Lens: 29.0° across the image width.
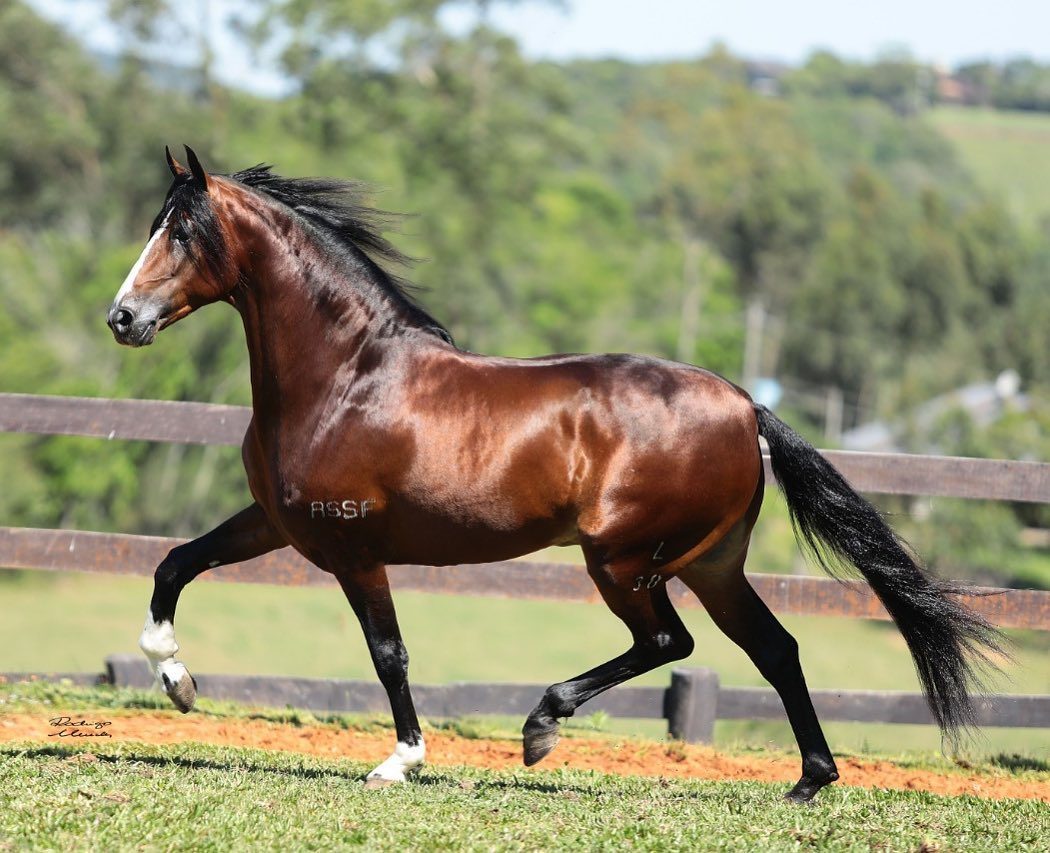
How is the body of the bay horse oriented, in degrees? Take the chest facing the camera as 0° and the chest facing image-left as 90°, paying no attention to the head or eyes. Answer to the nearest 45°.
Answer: approximately 90°

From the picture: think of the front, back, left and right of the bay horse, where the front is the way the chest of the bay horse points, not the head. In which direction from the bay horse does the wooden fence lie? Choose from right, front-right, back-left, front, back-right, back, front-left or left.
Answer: right
